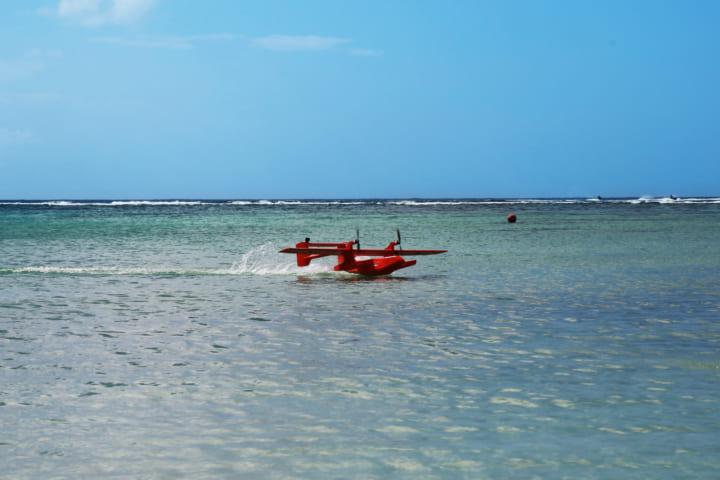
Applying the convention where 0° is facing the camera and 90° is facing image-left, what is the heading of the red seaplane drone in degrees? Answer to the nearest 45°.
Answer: approximately 270°
